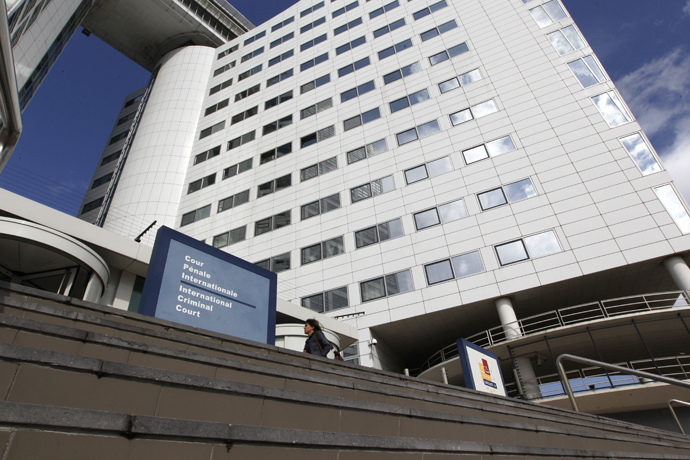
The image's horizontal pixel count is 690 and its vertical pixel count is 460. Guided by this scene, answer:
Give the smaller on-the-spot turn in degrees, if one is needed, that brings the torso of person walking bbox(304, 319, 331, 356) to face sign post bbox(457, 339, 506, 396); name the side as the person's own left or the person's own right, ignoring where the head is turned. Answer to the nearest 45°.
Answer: approximately 135° to the person's own right

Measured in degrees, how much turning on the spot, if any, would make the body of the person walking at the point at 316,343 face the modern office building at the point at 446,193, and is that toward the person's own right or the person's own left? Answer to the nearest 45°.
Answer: approximately 135° to the person's own right

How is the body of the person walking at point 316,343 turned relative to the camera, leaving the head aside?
to the viewer's left

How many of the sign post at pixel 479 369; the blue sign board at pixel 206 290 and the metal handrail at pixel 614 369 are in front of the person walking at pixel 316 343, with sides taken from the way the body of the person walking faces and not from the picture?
1

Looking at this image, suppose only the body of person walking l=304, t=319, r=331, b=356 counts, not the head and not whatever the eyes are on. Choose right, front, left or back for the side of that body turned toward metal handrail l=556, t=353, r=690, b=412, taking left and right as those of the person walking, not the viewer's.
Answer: back

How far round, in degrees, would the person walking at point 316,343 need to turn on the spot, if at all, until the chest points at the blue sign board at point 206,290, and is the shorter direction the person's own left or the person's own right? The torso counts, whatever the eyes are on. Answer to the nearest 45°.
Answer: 0° — they already face it

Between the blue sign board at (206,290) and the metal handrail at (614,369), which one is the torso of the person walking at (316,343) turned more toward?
the blue sign board

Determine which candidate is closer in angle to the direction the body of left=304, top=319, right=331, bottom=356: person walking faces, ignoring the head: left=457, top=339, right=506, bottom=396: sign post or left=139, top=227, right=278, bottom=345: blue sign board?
the blue sign board
